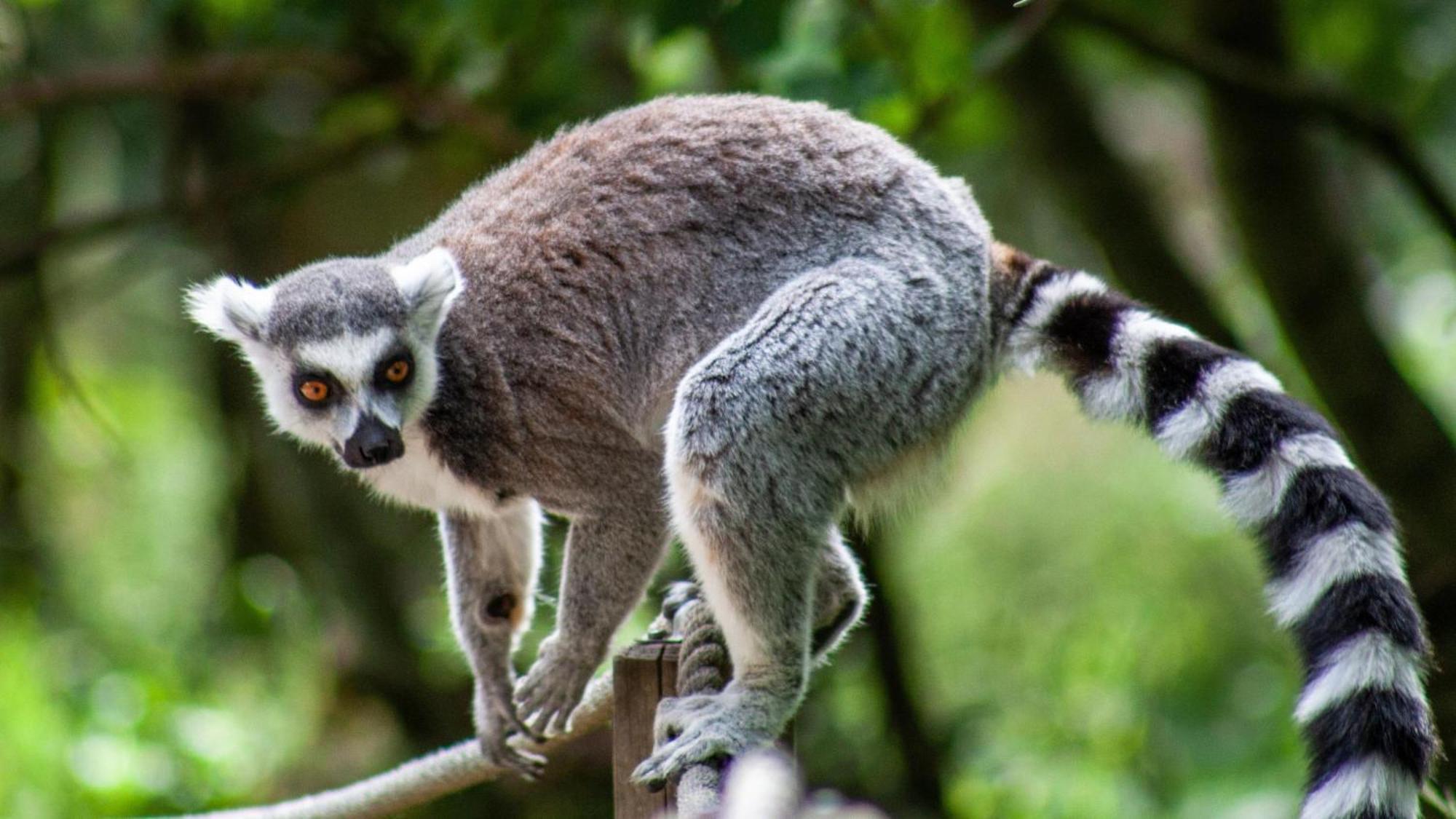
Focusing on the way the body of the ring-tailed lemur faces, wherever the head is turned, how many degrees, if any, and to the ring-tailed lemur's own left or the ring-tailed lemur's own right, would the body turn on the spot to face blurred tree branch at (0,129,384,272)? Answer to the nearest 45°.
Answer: approximately 45° to the ring-tailed lemur's own right

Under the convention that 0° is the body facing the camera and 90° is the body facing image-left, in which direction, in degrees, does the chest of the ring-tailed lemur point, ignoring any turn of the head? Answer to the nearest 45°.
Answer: approximately 90°

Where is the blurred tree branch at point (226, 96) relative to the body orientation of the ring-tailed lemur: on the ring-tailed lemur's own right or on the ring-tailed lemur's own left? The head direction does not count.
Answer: on the ring-tailed lemur's own right

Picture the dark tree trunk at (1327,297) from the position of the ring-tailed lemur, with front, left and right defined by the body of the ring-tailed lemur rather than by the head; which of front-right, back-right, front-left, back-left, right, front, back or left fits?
back-right

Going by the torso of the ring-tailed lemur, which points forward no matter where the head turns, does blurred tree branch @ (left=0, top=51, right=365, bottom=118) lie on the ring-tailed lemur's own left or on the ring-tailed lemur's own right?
on the ring-tailed lemur's own right

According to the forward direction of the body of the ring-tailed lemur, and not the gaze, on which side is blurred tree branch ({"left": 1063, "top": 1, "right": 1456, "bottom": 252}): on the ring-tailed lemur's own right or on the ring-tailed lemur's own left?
on the ring-tailed lemur's own right
